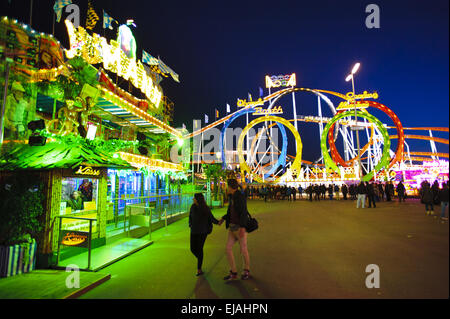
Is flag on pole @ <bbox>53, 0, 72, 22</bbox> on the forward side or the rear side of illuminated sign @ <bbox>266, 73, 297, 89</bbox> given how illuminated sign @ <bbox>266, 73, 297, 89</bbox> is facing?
on the forward side

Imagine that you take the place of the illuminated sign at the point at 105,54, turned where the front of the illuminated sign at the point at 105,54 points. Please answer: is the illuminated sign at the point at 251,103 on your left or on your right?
on your left

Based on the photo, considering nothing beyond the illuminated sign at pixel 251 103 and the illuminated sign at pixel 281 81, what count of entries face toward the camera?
2

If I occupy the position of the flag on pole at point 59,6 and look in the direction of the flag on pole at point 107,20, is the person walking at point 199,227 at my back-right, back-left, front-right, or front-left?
back-right

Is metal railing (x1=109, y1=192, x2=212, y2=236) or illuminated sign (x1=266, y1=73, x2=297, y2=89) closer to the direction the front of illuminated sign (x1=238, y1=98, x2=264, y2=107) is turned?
the metal railing

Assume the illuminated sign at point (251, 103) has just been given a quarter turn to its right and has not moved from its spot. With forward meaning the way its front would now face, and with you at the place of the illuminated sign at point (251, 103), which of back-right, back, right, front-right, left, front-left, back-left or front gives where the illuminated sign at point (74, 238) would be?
left

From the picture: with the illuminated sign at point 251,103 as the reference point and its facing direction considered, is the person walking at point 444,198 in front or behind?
in front

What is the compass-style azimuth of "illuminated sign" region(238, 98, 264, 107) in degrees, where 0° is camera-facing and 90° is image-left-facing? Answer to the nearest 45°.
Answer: approximately 0°

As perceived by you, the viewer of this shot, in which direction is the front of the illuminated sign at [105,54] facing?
facing the viewer and to the right of the viewer

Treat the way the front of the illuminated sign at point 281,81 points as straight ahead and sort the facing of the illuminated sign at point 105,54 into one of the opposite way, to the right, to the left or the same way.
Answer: to the left

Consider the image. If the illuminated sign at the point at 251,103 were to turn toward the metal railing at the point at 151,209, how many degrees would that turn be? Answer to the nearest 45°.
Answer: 0° — it already faces it

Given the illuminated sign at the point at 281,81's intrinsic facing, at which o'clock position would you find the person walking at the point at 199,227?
The person walking is roughly at 12 o'clock from the illuminated sign.
